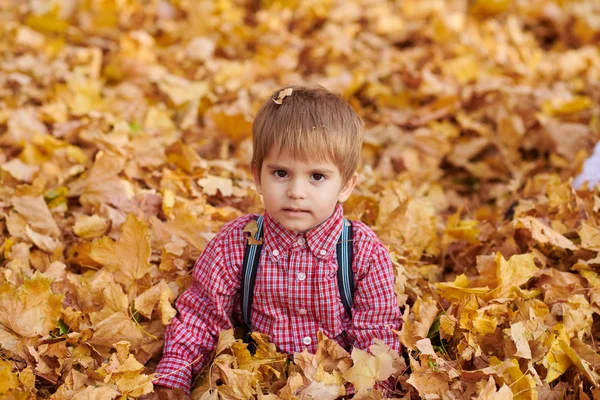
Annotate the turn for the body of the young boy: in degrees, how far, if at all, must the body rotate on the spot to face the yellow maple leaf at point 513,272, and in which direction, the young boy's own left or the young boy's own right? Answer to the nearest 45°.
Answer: approximately 90° to the young boy's own left

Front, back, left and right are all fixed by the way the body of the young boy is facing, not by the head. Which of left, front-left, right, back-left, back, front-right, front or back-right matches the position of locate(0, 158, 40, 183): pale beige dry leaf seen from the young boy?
back-right

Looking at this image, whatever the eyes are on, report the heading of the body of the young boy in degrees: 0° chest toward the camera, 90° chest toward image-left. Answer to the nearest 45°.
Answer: approximately 0°

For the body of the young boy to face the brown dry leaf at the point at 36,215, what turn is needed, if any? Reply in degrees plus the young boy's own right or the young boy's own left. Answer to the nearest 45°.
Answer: approximately 135° to the young boy's own right

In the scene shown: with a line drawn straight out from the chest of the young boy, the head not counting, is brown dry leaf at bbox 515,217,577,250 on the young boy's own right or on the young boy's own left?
on the young boy's own left

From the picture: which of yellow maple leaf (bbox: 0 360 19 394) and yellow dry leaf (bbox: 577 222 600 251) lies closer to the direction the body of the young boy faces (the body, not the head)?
the yellow maple leaf

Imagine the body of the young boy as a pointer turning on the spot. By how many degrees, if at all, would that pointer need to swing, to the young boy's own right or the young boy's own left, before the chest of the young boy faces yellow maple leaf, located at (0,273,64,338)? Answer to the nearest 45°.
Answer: approximately 90° to the young boy's own right

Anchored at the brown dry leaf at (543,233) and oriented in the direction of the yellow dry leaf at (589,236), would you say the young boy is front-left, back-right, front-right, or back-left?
back-right

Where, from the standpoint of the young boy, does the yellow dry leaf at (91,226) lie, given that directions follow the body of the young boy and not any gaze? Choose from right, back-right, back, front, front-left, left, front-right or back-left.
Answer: back-right
